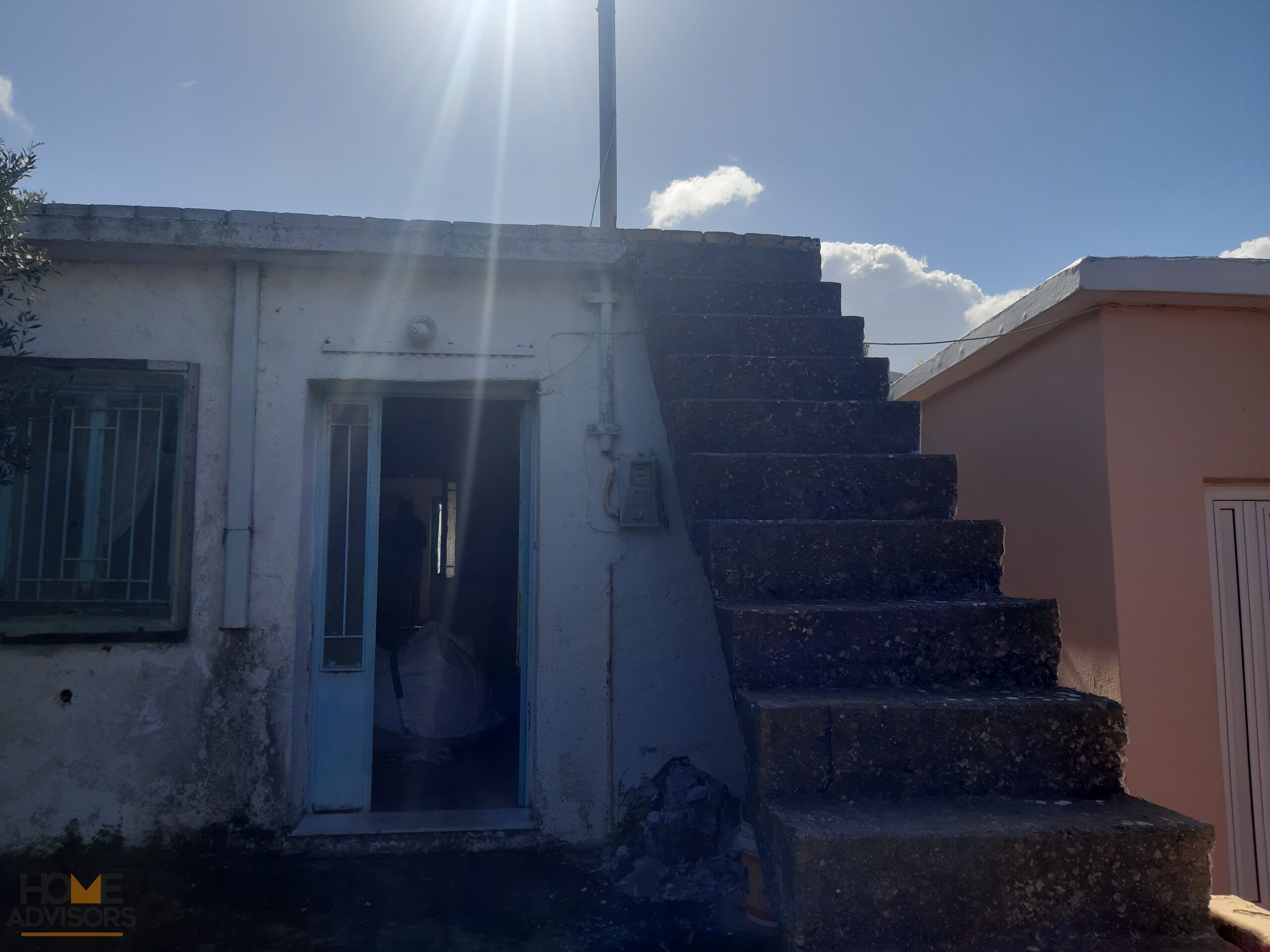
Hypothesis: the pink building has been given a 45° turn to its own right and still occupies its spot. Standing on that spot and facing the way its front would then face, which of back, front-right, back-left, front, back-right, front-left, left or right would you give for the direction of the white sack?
front-right

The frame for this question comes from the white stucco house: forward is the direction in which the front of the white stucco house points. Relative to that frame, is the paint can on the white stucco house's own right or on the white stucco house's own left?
on the white stucco house's own left

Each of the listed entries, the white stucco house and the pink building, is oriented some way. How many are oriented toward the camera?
2

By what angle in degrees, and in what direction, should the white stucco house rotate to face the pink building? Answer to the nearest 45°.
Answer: approximately 90° to its left

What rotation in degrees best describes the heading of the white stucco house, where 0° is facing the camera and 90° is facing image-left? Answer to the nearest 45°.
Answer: approximately 0°

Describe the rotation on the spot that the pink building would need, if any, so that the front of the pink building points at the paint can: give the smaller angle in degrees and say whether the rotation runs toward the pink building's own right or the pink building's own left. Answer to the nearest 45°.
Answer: approximately 45° to the pink building's own right
